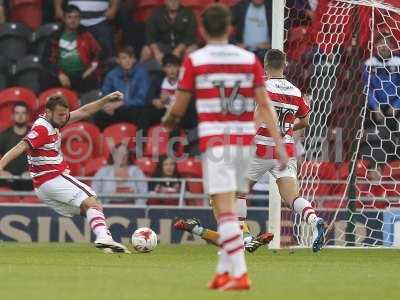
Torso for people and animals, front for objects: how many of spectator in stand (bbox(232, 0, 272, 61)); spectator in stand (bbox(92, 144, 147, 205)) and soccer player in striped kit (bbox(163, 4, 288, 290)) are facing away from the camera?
1

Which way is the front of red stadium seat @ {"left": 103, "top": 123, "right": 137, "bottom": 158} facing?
toward the camera

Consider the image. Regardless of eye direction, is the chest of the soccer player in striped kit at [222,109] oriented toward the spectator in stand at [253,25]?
yes

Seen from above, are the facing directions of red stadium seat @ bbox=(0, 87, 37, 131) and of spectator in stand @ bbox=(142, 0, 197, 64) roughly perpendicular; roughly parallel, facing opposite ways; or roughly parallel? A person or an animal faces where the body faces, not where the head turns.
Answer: roughly parallel

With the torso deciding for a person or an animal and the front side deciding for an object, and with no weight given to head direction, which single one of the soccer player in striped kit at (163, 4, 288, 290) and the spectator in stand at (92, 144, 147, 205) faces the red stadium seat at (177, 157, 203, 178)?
the soccer player in striped kit

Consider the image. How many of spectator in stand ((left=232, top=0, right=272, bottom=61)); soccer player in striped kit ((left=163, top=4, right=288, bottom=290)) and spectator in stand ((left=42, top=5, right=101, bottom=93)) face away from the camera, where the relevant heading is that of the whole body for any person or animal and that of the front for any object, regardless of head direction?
1

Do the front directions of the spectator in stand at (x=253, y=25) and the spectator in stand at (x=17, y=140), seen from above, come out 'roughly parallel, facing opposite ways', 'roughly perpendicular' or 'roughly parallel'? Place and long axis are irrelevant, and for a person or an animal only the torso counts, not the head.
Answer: roughly parallel

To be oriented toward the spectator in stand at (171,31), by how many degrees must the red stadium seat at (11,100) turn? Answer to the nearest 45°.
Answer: approximately 90° to its left

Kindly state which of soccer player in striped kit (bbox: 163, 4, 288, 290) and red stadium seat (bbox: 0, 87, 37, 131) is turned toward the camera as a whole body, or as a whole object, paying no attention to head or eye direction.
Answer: the red stadium seat

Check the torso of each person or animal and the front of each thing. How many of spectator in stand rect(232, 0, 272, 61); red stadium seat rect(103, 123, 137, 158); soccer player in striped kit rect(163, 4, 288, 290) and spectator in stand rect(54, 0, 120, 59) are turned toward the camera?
3

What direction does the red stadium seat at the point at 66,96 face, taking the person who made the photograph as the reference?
facing the viewer

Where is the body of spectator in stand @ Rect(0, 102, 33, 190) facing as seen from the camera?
toward the camera
